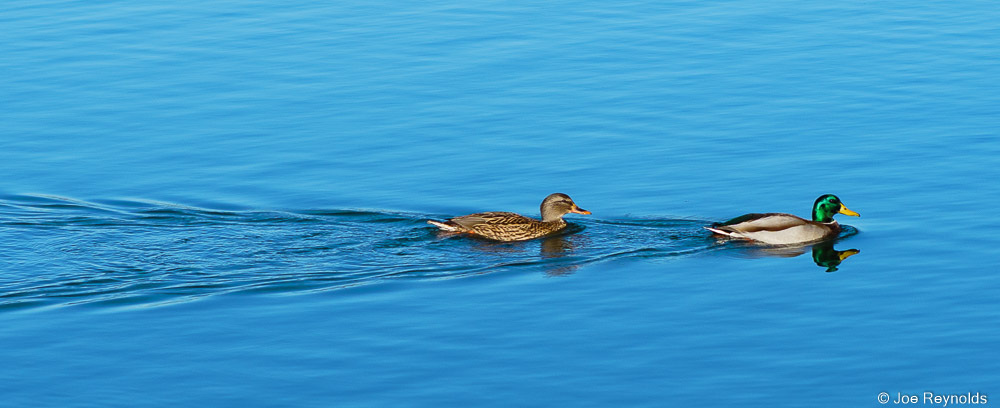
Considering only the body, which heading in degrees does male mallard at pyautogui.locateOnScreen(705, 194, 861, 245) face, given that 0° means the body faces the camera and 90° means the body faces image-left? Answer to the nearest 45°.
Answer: approximately 270°

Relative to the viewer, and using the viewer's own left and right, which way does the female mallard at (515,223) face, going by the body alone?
facing to the right of the viewer

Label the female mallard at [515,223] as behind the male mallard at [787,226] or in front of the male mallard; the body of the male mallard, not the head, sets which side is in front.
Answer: behind

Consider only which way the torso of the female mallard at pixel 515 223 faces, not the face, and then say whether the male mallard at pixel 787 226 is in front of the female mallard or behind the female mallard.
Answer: in front

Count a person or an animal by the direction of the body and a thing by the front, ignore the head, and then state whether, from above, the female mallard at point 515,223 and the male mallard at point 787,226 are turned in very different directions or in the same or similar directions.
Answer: same or similar directions

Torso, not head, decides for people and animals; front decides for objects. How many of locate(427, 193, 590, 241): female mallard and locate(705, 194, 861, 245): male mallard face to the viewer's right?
2
